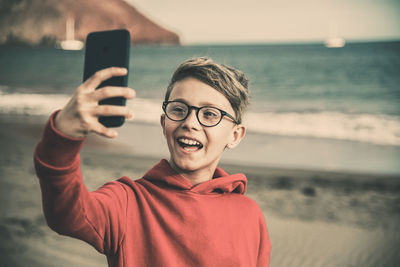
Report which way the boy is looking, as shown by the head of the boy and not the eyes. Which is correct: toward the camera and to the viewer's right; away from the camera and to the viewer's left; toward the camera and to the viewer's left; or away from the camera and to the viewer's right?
toward the camera and to the viewer's left

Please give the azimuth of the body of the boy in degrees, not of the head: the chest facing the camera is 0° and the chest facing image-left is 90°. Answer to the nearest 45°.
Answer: approximately 0°
